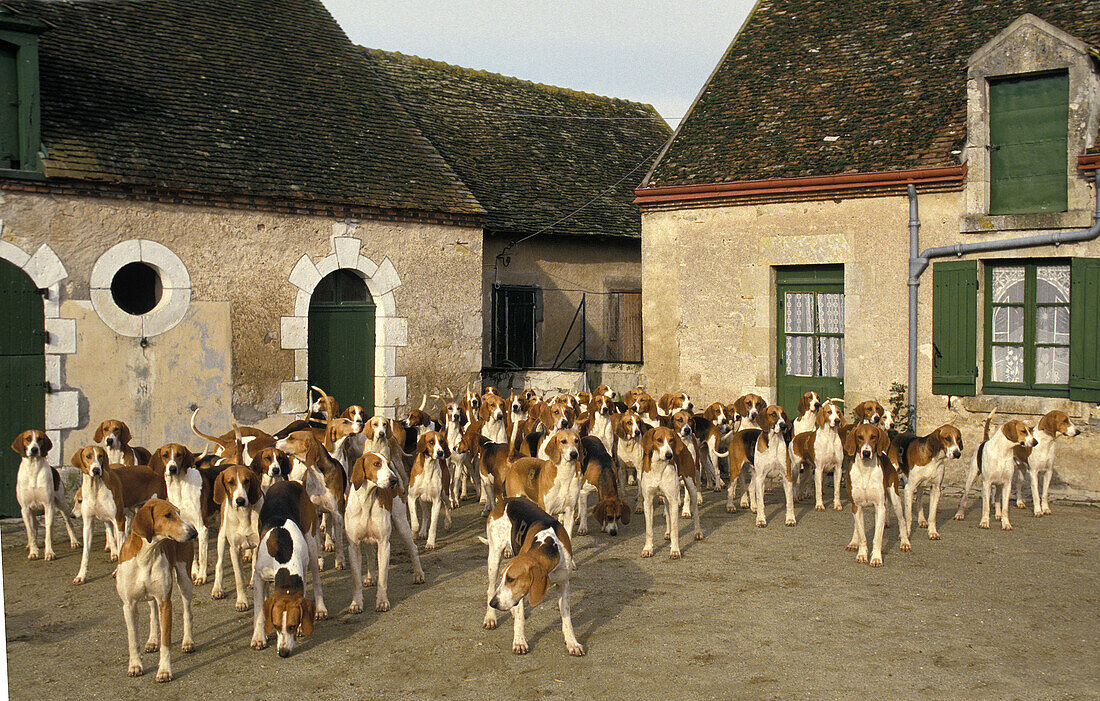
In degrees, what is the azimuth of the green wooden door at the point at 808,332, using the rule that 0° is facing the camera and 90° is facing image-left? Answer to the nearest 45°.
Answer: approximately 0°

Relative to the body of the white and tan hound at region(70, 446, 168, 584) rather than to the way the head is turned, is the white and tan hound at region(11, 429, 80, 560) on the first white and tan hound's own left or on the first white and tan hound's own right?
on the first white and tan hound's own right

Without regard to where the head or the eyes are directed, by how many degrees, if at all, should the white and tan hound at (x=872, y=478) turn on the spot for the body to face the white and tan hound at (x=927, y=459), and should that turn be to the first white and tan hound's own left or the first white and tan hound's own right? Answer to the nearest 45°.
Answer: approximately 135° to the first white and tan hound's own left

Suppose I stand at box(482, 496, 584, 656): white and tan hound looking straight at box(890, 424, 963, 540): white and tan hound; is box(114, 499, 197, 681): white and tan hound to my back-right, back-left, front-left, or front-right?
back-left

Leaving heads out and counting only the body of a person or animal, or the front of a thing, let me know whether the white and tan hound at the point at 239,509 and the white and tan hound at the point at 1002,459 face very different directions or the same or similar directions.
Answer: same or similar directions

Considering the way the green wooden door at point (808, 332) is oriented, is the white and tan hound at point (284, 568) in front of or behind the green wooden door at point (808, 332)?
in front

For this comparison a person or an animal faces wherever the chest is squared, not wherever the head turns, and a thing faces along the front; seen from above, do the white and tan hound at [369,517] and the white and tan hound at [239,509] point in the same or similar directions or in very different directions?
same or similar directions

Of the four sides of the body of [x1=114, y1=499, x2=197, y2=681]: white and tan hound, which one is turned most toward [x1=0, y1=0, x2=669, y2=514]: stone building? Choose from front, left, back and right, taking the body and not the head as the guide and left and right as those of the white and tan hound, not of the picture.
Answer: back

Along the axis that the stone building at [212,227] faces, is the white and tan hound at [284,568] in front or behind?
in front

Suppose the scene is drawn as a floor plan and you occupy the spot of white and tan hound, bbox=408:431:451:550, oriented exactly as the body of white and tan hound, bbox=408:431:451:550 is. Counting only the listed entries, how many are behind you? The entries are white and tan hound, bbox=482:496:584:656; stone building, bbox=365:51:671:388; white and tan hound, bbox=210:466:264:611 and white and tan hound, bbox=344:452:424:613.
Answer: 1

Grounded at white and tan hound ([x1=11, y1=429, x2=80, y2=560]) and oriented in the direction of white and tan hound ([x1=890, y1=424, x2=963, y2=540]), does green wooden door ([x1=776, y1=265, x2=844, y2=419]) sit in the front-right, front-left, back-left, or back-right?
front-left

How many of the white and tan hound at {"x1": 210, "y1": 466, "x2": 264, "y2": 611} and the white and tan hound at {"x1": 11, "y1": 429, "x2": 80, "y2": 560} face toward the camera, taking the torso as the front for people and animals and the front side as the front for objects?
2

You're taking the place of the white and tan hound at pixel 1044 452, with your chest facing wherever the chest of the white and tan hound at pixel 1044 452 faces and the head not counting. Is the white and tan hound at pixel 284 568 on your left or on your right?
on your right

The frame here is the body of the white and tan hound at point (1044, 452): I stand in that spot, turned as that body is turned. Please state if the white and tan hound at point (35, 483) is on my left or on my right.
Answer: on my right

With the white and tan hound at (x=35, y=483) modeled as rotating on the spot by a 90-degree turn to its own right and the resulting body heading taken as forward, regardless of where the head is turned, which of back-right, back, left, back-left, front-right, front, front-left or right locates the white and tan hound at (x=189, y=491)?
back-left
